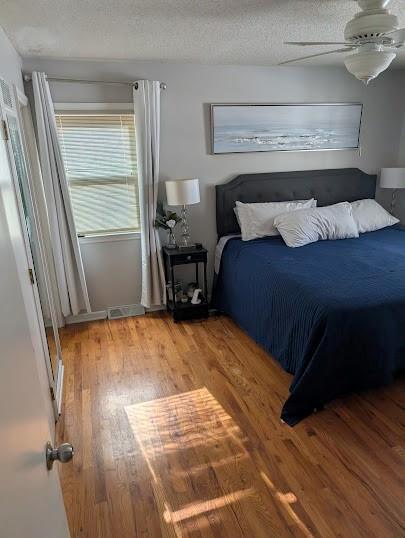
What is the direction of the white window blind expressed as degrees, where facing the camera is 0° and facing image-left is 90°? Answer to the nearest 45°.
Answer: approximately 0°

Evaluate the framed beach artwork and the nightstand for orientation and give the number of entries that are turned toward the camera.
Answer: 2

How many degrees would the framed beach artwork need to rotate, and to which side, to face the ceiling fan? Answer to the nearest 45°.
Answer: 0° — it already faces it

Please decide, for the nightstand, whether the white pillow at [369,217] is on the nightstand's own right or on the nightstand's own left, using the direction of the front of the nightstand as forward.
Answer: on the nightstand's own left

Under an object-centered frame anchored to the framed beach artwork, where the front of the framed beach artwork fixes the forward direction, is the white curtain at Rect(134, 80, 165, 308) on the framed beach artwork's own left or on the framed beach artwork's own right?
on the framed beach artwork's own right

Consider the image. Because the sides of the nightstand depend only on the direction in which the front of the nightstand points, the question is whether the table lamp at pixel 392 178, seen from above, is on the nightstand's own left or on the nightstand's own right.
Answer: on the nightstand's own left

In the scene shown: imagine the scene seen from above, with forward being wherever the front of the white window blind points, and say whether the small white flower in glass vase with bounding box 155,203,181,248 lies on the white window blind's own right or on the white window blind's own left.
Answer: on the white window blind's own left

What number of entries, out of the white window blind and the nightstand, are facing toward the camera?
2

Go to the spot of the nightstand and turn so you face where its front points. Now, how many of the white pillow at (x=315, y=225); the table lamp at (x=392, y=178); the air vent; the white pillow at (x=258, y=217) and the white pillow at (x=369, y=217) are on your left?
4

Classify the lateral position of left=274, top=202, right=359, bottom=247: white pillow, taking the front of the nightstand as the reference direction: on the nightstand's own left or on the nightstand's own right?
on the nightstand's own left
